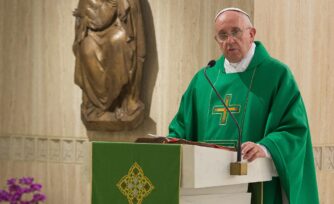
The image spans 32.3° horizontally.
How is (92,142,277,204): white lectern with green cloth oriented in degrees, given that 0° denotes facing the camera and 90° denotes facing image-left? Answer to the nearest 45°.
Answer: approximately 45°

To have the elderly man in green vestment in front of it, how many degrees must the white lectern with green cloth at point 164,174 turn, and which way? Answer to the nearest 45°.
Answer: approximately 180°

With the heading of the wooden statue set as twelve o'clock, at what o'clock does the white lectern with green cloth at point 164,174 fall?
The white lectern with green cloth is roughly at 12 o'clock from the wooden statue.

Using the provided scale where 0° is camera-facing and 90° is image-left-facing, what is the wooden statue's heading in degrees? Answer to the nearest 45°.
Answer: approximately 0°

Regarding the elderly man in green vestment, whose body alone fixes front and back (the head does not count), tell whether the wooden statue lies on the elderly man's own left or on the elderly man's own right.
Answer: on the elderly man's own right

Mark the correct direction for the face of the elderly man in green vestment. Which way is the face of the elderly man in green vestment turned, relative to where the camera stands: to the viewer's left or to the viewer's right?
to the viewer's left

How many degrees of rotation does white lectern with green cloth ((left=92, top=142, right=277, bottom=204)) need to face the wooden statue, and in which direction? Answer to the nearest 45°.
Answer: approximately 135° to its right
